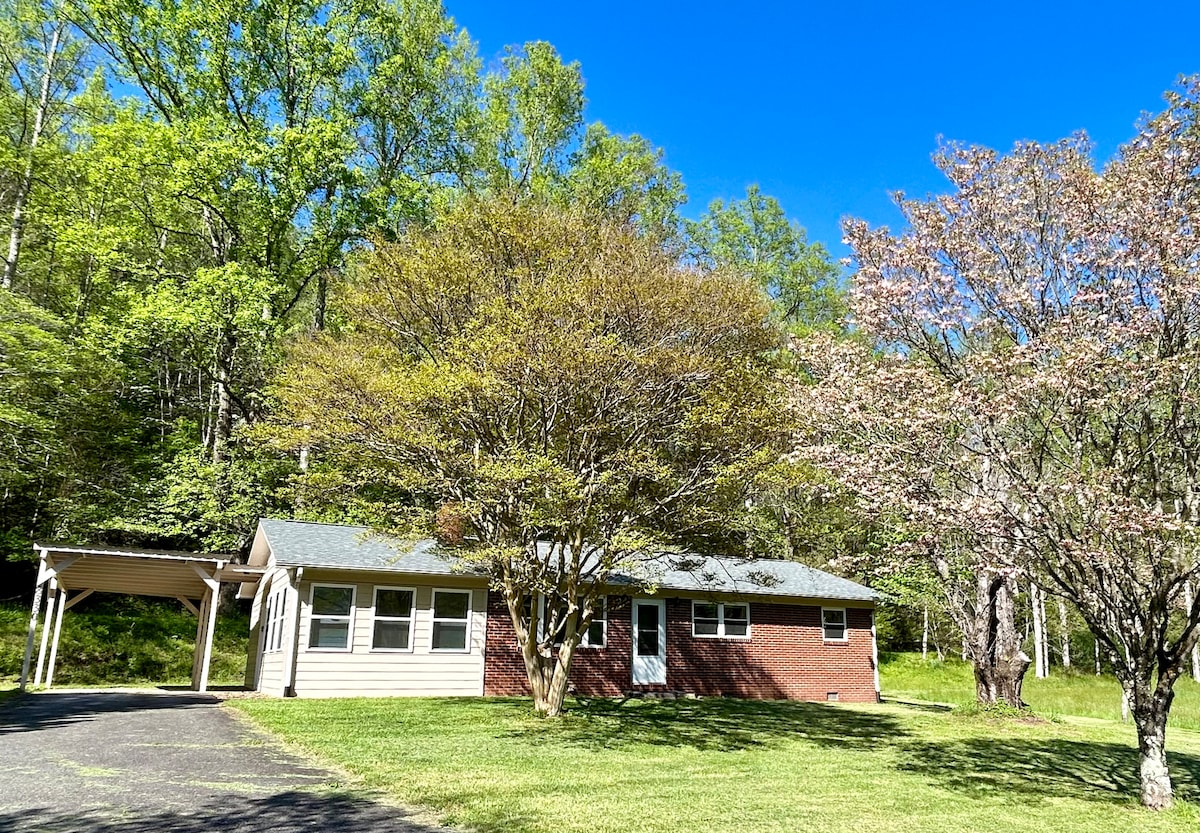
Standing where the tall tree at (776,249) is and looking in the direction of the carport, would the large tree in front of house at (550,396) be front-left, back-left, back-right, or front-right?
front-left

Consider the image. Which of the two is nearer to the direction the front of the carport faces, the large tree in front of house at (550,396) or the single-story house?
the large tree in front of house

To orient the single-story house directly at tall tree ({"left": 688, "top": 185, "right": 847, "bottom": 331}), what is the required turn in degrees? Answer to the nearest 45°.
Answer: approximately 135° to its left

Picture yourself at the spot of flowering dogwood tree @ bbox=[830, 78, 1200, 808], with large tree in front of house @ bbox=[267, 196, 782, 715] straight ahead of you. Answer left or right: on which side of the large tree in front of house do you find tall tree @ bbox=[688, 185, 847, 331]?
right

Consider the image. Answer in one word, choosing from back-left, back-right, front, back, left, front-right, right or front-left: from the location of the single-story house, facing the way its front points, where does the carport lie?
right

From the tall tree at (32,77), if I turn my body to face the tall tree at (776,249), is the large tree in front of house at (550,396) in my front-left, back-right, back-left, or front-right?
front-right

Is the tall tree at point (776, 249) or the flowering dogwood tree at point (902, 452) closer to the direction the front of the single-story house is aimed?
the flowering dogwood tree

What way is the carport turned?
toward the camera

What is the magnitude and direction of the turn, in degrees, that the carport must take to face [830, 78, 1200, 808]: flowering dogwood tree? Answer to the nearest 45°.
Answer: approximately 45° to its left

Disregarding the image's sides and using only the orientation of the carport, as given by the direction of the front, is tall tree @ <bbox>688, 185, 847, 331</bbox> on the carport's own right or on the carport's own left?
on the carport's own left

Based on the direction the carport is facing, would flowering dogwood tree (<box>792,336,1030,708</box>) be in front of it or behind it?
in front

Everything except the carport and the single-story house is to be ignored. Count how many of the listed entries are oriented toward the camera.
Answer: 2

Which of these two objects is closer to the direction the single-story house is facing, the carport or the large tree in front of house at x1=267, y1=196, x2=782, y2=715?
the large tree in front of house

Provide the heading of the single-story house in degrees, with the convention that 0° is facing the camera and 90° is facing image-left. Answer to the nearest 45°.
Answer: approximately 0°

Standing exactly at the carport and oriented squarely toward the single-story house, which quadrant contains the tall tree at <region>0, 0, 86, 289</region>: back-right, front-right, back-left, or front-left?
back-left

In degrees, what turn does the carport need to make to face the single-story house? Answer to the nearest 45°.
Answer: approximately 90° to its left
